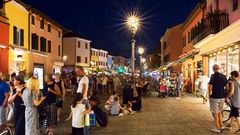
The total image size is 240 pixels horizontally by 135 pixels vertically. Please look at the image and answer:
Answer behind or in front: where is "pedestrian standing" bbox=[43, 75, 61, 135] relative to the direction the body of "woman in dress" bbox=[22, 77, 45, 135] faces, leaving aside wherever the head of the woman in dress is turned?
in front

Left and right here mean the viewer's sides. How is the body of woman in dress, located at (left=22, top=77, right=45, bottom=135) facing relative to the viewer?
facing away from the viewer and to the right of the viewer

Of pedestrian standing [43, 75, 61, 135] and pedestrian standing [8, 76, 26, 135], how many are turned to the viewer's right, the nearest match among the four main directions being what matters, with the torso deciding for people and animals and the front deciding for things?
0

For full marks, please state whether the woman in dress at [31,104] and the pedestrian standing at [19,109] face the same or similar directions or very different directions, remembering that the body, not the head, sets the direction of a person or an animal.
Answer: very different directions

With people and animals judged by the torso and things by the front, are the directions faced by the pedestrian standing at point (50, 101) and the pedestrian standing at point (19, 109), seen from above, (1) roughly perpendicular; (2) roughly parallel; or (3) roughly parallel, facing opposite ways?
roughly parallel

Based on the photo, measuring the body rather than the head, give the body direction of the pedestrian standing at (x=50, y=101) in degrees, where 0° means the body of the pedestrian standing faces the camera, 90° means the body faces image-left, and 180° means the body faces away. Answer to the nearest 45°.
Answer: approximately 45°

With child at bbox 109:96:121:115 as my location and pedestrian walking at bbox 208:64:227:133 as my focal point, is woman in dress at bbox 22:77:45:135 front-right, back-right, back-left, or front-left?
front-right

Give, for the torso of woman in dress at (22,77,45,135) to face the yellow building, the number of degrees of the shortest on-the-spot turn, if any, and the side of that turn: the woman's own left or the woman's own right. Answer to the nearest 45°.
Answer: approximately 45° to the woman's own left

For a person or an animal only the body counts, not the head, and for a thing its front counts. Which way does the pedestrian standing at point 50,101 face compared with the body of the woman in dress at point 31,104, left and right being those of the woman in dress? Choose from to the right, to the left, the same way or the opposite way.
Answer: the opposite way

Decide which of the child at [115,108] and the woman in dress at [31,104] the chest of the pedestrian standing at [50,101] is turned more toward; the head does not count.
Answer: the woman in dress
